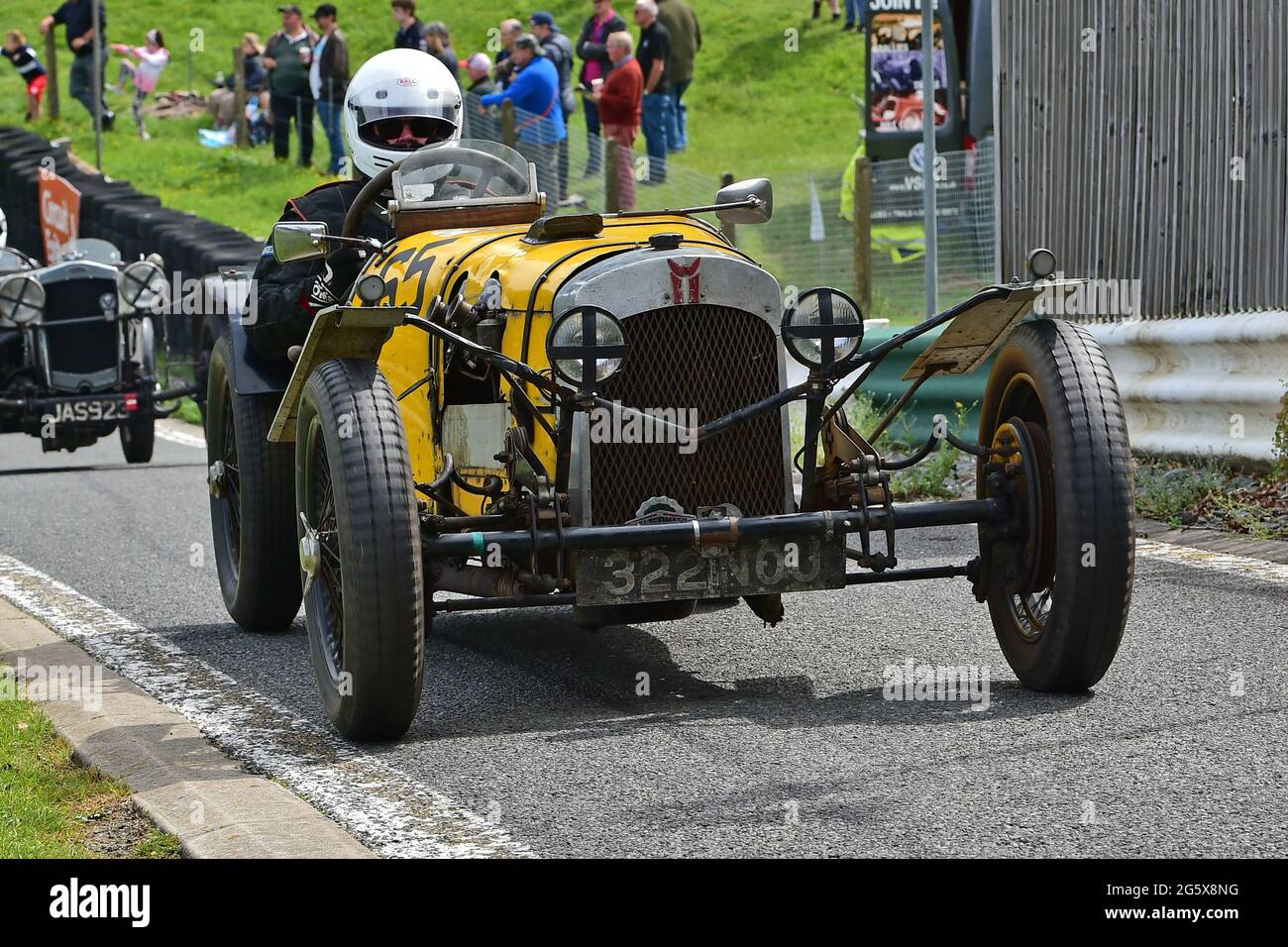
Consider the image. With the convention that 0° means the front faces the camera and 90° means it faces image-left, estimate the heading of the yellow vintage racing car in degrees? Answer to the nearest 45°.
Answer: approximately 315°

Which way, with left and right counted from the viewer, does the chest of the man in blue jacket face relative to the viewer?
facing to the left of the viewer

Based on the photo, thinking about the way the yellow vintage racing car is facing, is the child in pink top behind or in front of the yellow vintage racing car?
behind

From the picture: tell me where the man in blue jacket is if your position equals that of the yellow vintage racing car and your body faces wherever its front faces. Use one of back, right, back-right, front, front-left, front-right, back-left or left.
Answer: back-left

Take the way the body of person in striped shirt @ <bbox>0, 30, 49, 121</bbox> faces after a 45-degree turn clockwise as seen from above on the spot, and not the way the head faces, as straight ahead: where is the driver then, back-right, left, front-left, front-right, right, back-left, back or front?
left

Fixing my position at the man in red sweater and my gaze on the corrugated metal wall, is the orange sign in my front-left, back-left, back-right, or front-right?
front-right

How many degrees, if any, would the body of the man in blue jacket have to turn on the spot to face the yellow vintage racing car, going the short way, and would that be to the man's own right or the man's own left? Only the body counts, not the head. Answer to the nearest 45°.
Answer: approximately 90° to the man's own left
